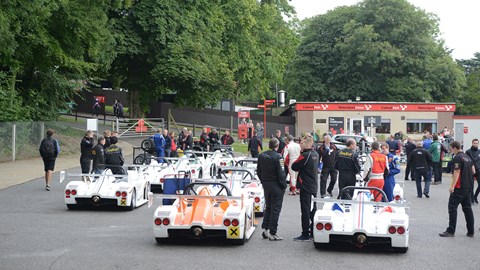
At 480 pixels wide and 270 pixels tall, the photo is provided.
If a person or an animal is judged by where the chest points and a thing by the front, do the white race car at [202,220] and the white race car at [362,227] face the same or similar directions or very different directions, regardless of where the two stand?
same or similar directions

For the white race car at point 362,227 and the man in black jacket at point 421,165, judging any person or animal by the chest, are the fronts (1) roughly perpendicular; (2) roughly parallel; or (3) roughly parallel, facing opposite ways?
roughly parallel

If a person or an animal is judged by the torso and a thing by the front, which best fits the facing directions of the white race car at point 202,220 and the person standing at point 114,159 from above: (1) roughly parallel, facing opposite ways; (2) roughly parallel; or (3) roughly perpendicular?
roughly parallel

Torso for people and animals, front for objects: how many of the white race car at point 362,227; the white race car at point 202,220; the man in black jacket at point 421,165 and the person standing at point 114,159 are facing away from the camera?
4

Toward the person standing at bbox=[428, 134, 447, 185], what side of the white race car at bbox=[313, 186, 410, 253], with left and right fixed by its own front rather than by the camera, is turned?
front

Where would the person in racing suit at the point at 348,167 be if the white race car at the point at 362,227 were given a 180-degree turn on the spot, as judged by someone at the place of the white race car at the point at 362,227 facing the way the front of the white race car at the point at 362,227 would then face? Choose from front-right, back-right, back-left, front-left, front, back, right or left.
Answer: back

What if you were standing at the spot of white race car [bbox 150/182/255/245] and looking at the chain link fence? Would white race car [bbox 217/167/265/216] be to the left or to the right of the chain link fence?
right

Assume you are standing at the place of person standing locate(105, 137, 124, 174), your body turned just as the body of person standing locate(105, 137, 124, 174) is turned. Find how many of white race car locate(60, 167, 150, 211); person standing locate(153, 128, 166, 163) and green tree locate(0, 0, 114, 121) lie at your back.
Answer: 1

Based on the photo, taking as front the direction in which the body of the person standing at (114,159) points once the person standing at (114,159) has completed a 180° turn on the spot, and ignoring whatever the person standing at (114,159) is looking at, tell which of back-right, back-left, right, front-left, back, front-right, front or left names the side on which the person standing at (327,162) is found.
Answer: left

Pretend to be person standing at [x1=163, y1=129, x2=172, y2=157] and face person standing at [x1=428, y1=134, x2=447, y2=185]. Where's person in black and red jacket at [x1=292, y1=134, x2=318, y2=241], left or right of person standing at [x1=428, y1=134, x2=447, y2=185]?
right

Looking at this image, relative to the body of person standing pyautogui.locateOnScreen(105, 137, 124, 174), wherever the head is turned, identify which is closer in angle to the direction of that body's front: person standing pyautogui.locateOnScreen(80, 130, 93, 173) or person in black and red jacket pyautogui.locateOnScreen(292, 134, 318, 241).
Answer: the person standing

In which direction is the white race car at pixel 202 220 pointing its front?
away from the camera

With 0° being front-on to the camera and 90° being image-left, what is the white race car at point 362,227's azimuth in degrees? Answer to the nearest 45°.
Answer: approximately 180°

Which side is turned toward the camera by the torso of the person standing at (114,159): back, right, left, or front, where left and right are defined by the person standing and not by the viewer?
back

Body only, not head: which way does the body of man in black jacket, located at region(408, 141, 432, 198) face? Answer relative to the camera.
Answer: away from the camera
